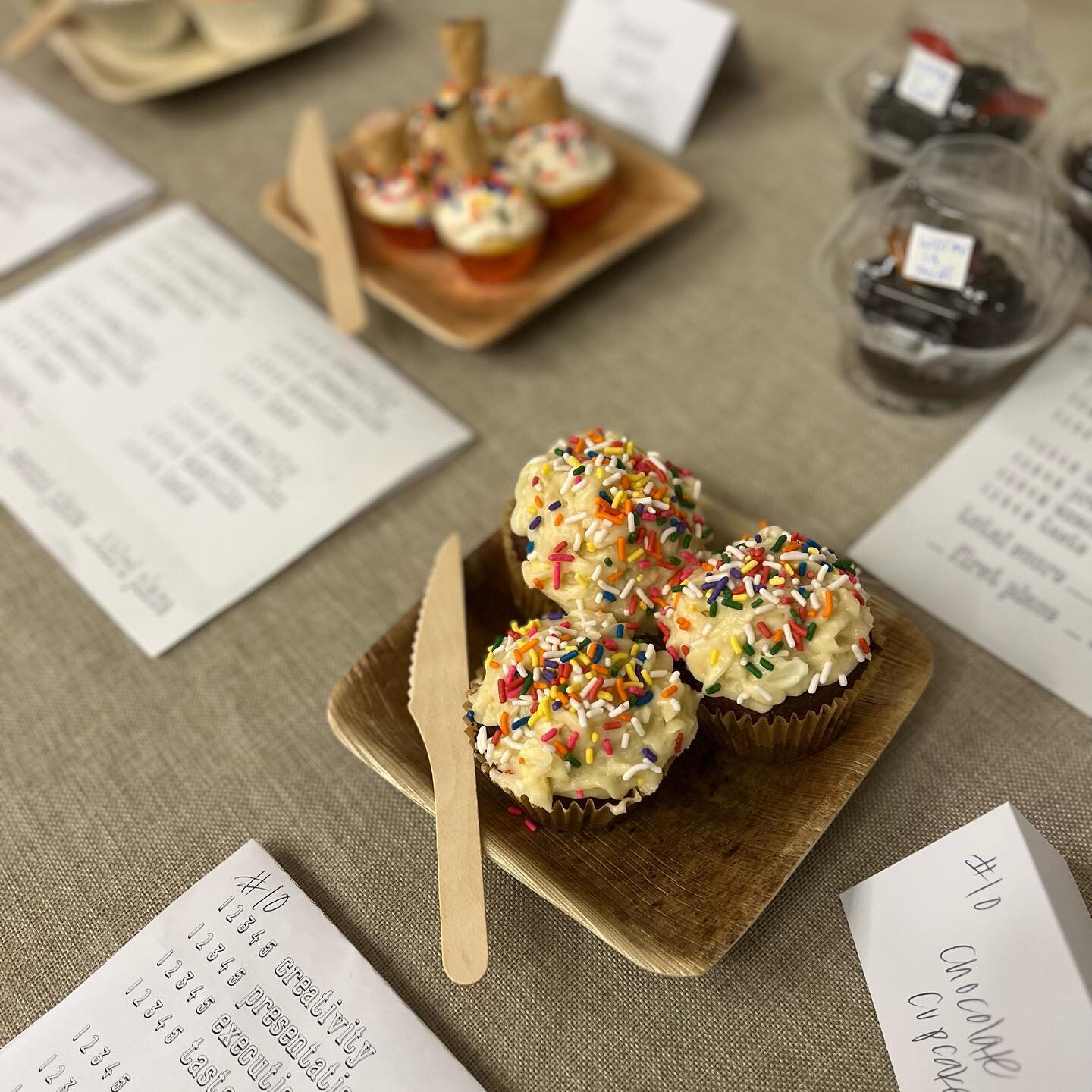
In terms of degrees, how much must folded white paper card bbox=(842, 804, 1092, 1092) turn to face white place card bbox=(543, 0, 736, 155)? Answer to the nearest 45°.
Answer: approximately 90° to its right

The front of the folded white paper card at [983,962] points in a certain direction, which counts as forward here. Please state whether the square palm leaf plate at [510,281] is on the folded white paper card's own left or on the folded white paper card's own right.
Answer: on the folded white paper card's own right

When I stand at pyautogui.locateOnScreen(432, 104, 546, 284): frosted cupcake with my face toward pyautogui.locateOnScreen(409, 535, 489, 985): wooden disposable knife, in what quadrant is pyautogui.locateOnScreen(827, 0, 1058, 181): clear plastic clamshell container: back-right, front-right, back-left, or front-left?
back-left

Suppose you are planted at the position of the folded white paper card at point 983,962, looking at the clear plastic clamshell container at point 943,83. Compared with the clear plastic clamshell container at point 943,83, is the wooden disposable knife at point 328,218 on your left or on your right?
left

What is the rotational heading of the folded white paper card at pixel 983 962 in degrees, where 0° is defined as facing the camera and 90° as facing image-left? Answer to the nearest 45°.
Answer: approximately 45°

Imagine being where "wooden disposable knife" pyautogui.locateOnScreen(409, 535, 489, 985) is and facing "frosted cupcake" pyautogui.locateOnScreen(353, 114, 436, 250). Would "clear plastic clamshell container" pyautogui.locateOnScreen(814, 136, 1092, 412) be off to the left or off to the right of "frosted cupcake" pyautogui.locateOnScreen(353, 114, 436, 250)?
right

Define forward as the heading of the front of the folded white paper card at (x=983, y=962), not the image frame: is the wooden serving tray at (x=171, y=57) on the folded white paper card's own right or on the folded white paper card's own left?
on the folded white paper card's own right
